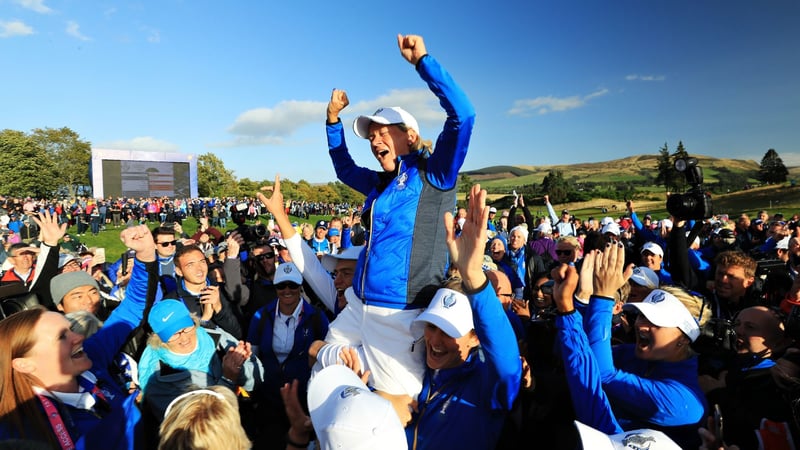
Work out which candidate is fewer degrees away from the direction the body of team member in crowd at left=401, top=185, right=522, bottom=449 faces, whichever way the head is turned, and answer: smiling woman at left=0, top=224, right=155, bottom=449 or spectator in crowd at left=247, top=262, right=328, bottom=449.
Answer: the smiling woman

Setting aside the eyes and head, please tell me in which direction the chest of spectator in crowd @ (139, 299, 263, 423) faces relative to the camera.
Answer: toward the camera

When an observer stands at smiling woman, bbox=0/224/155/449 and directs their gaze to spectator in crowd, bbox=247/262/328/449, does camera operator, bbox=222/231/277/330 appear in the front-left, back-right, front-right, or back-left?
front-left

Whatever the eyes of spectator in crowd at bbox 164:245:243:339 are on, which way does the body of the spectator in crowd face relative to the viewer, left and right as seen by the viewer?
facing the viewer and to the right of the viewer

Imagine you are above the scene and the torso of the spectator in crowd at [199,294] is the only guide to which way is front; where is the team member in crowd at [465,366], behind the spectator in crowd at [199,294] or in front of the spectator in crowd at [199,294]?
in front

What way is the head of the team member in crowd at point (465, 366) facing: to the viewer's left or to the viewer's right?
to the viewer's left

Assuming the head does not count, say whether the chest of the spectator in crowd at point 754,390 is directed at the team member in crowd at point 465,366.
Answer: yes

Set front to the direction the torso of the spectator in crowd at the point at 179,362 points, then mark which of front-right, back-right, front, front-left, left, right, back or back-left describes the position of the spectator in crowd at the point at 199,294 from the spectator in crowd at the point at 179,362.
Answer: back

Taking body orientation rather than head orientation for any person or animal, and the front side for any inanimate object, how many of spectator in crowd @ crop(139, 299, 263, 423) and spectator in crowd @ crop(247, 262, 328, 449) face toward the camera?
2

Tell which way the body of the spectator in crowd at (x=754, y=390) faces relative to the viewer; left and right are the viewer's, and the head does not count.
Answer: facing the viewer and to the left of the viewer

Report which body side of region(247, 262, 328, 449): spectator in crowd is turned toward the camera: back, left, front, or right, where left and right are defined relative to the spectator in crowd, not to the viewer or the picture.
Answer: front
